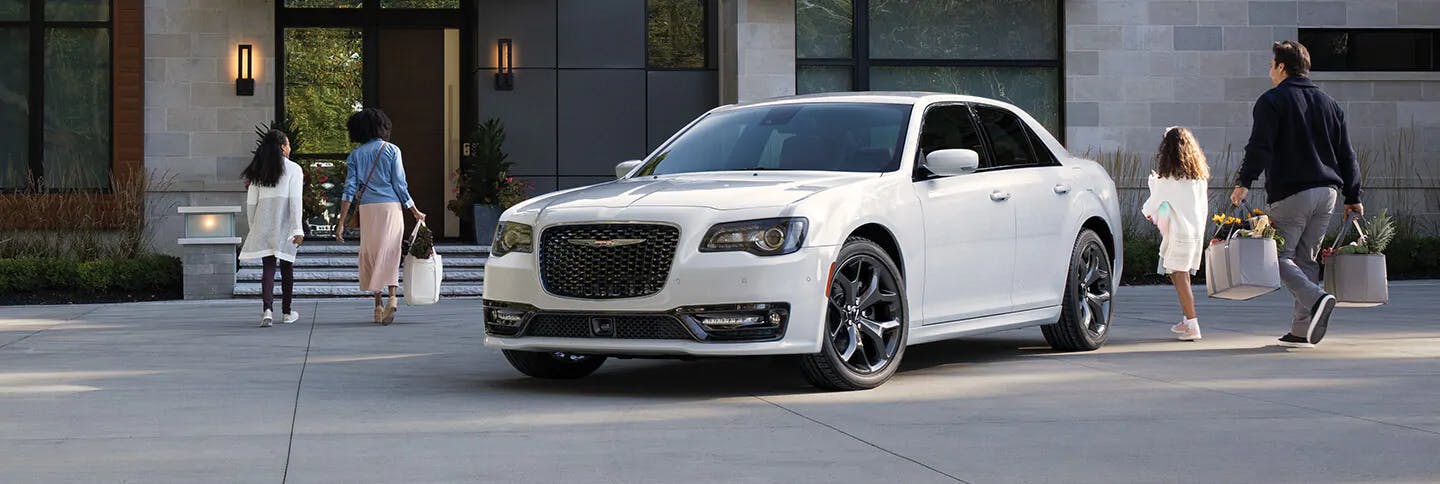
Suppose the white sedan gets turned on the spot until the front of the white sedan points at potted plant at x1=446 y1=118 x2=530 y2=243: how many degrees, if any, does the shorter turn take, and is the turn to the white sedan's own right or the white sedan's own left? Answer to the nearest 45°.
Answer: approximately 135° to the white sedan's own right

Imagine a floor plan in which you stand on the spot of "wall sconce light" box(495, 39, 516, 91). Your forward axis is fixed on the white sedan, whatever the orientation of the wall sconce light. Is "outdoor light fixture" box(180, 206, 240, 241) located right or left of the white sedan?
right

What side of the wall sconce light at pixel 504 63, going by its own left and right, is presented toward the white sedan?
front

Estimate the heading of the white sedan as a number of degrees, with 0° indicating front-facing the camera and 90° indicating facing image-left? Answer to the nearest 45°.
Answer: approximately 45°

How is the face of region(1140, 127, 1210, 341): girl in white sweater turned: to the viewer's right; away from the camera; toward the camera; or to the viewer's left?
away from the camera

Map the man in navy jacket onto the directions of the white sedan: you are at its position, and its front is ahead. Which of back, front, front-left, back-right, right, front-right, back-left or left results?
back

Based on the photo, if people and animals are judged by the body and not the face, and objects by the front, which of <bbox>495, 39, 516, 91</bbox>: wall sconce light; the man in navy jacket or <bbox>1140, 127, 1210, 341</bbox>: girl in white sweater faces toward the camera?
the wall sconce light

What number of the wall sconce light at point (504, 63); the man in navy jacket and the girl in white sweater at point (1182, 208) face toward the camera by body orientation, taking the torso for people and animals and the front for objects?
1
